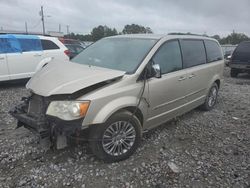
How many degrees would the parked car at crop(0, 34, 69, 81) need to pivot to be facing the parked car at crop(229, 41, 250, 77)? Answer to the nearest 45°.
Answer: approximately 180°

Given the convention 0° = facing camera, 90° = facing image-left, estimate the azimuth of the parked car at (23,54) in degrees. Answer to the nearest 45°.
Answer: approximately 90°

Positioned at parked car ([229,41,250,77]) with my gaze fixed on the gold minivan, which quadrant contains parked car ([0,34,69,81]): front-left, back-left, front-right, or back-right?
front-right

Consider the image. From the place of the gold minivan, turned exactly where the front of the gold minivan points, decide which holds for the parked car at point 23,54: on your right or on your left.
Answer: on your right

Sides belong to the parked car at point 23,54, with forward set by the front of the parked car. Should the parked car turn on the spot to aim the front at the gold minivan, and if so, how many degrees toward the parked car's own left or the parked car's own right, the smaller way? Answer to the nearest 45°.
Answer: approximately 90° to the parked car's own left

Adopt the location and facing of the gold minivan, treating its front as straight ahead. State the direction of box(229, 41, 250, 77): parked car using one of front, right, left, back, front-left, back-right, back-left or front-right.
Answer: back

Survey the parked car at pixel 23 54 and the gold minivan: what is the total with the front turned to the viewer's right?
0

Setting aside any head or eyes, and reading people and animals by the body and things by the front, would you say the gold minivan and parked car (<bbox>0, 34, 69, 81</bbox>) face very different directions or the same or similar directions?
same or similar directions

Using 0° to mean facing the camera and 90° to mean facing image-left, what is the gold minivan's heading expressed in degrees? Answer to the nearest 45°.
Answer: approximately 45°
